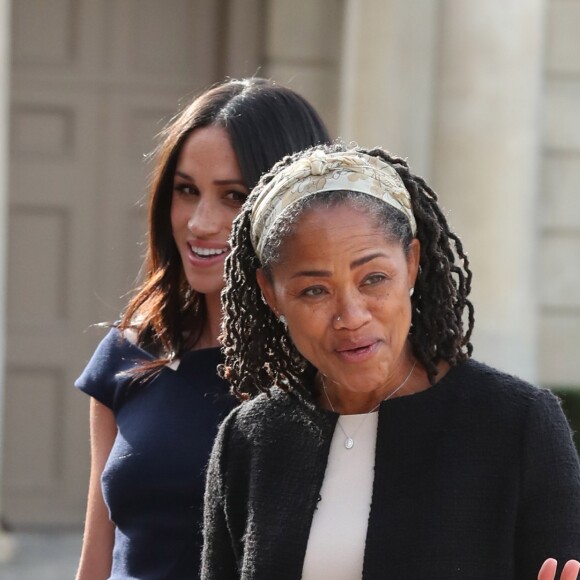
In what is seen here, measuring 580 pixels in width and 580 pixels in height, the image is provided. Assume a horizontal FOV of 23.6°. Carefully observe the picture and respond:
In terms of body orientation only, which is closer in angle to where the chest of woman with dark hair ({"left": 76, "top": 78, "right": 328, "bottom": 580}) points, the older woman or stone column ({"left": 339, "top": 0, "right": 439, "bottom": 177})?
the older woman

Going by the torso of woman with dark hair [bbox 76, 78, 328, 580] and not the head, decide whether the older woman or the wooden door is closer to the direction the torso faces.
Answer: the older woman

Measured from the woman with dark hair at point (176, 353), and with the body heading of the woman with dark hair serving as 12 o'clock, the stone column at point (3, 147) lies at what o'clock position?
The stone column is roughly at 4 o'clock from the woman with dark hair.

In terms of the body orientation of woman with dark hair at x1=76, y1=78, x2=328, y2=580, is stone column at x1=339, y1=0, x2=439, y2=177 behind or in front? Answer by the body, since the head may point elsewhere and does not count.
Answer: behind

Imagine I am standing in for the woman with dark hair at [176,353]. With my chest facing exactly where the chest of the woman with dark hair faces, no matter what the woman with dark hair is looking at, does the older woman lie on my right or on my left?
on my left

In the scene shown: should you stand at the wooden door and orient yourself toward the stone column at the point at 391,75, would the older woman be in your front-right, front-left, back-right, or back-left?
front-right

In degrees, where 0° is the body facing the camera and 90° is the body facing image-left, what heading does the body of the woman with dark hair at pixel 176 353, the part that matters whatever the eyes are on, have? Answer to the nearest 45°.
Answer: approximately 45°

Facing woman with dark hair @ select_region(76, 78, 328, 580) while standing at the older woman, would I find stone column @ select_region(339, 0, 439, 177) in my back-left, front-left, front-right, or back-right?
front-right

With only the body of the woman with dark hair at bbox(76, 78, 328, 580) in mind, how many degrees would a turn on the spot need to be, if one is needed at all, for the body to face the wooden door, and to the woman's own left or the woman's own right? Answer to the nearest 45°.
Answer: approximately 135° to the woman's own right

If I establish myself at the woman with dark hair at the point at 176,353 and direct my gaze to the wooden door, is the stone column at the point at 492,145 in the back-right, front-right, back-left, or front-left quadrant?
front-right

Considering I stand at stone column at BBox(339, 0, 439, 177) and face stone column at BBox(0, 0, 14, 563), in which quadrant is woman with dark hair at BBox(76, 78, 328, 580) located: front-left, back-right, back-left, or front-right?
front-left
